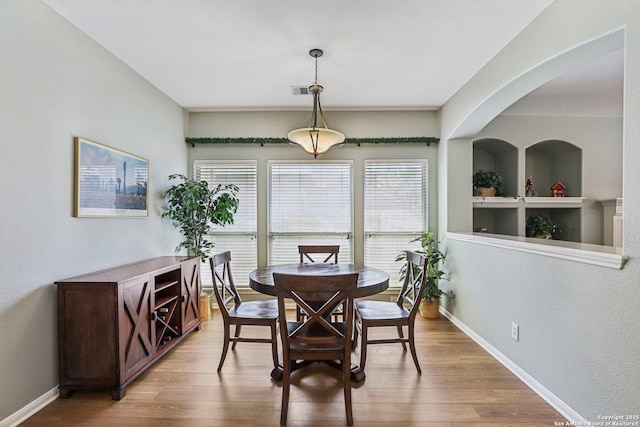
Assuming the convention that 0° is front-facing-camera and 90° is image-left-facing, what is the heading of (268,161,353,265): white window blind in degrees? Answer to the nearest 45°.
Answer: approximately 0°

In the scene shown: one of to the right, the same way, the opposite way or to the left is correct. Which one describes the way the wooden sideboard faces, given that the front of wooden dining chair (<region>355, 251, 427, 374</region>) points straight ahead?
the opposite way

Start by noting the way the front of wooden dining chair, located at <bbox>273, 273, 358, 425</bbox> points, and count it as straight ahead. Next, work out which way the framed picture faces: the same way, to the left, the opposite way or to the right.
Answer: to the right

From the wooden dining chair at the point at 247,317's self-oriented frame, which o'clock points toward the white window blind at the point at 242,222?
The white window blind is roughly at 9 o'clock from the wooden dining chair.

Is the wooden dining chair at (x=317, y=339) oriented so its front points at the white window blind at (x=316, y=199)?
yes

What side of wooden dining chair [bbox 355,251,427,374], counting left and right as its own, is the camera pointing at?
left

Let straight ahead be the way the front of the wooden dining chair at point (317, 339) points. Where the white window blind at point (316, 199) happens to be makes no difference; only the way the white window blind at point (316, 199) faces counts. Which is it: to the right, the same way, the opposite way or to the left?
the opposite way

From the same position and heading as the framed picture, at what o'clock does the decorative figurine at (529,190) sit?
The decorative figurine is roughly at 11 o'clock from the framed picture.

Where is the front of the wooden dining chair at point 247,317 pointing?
to the viewer's right

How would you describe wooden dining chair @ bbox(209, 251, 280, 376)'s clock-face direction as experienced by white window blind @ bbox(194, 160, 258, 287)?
The wooden dining chair is roughly at 12 o'clock from the white window blind.

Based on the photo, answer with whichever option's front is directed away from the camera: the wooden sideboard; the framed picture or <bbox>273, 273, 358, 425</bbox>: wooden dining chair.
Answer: the wooden dining chair

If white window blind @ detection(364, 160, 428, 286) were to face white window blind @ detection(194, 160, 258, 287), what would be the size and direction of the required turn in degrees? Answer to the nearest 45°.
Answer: approximately 90° to its right

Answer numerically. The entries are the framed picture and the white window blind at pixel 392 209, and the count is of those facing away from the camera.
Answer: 0

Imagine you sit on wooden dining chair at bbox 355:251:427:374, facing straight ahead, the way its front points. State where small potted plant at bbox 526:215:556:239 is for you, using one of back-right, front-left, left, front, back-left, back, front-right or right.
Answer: back-right
